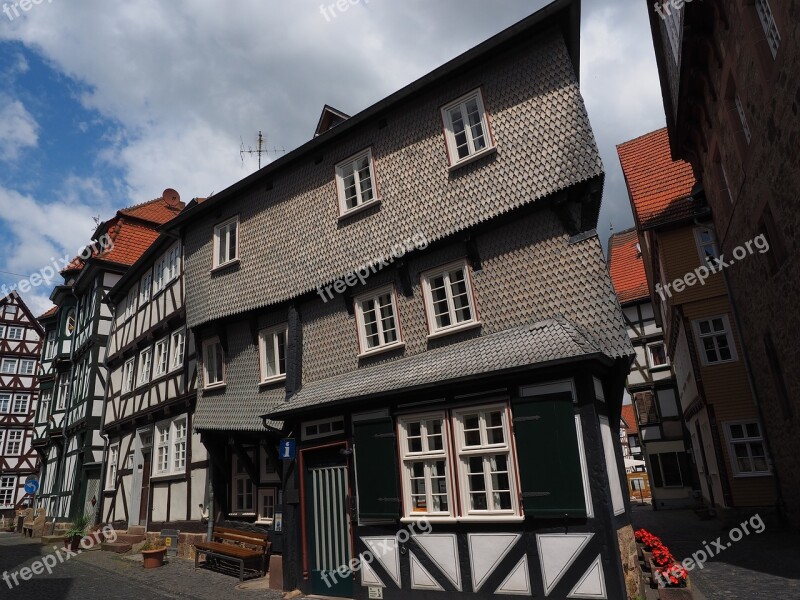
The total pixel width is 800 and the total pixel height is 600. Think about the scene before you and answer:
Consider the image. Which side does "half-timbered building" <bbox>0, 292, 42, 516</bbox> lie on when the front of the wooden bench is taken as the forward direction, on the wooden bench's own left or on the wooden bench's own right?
on the wooden bench's own right

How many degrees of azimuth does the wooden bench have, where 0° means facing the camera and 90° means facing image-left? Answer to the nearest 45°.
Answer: approximately 45°

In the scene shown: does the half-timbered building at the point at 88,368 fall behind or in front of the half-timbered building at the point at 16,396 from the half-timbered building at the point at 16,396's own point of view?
in front

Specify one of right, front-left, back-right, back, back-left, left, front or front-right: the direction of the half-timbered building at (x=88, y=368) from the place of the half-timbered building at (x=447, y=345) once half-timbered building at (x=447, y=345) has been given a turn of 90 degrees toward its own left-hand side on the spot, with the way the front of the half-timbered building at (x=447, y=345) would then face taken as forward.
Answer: back

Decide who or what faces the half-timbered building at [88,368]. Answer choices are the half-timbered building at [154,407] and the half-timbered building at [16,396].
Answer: the half-timbered building at [16,396]

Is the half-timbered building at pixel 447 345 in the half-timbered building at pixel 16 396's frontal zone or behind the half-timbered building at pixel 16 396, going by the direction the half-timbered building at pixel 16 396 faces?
frontal zone

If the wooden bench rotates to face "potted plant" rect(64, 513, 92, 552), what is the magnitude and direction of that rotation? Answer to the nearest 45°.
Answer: approximately 90° to its right

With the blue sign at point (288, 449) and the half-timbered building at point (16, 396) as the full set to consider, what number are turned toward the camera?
2

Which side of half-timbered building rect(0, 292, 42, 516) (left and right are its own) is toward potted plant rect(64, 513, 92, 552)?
front

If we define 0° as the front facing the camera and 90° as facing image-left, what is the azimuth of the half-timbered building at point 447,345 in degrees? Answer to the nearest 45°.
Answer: approximately 45°
